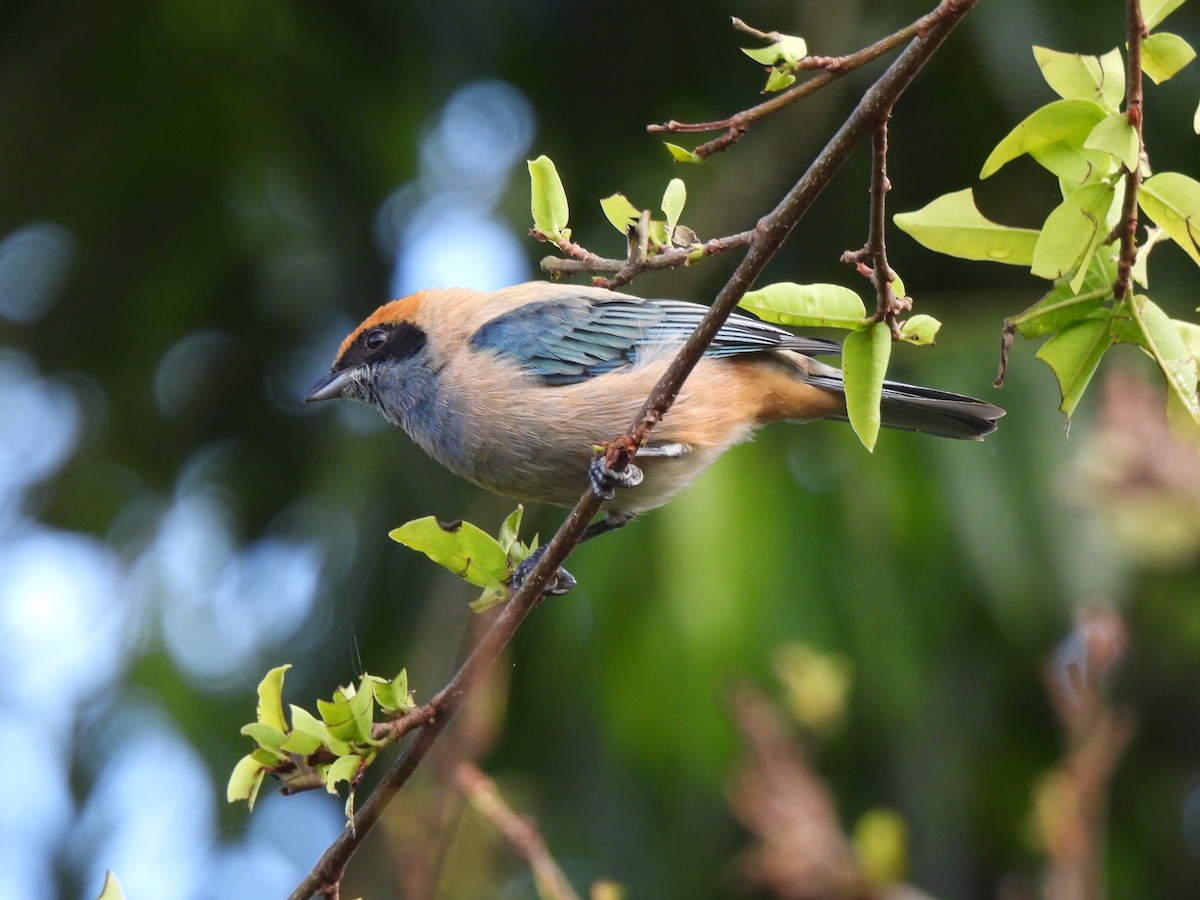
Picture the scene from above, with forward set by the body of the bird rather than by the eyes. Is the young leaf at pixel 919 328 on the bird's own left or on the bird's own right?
on the bird's own left

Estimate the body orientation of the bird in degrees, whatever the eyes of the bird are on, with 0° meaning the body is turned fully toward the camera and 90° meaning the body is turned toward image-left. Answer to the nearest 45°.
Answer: approximately 90°

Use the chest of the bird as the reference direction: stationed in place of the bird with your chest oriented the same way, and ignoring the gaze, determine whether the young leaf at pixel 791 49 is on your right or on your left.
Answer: on your left

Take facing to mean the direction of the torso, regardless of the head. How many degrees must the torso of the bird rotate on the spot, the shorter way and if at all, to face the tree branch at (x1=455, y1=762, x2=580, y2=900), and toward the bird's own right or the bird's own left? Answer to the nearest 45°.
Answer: approximately 90° to the bird's own right

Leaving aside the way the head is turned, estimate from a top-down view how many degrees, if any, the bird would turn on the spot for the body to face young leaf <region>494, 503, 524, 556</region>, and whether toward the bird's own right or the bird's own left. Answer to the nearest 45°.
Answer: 0° — it already faces it
